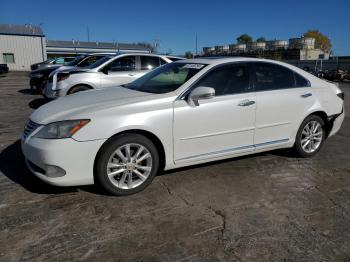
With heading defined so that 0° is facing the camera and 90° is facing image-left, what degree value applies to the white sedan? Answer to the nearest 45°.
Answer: approximately 45°

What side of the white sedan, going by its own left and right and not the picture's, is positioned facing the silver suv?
right

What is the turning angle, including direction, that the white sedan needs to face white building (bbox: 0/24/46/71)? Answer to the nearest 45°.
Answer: approximately 90° to its right
